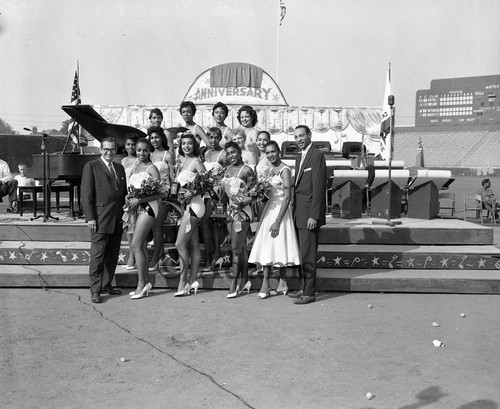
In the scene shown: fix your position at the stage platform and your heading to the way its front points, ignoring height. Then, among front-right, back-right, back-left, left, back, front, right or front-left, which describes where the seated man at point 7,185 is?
back-right

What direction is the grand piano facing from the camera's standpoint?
to the viewer's left

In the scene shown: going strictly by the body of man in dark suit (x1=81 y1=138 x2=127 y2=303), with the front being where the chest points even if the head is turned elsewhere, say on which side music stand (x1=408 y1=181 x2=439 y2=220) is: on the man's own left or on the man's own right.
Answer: on the man's own left

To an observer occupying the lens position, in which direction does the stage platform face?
facing the viewer

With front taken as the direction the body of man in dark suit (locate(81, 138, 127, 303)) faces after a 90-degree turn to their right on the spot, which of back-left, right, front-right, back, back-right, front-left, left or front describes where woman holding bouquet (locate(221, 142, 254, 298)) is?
back-left

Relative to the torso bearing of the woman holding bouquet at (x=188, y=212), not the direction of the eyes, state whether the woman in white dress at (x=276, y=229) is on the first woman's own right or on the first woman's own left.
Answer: on the first woman's own left

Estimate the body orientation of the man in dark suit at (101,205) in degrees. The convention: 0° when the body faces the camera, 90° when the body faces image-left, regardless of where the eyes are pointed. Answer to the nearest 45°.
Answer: approximately 315°

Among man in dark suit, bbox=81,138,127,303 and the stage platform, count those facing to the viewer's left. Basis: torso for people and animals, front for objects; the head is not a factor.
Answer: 0

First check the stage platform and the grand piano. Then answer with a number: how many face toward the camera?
1

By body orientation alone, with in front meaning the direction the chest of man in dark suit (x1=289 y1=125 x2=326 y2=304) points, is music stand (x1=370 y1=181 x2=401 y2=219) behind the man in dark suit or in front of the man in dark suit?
behind

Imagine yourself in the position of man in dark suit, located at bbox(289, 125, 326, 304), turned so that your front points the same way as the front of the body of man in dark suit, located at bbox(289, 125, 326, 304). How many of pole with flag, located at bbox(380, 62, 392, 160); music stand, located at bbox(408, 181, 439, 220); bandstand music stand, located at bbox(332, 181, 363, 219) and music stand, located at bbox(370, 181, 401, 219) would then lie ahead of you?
0

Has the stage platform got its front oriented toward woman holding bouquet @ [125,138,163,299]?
no

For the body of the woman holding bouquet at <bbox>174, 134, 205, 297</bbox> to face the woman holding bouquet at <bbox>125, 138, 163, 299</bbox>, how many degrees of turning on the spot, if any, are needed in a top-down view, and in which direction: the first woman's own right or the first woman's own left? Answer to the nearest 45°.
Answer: approximately 45° to the first woman's own right
